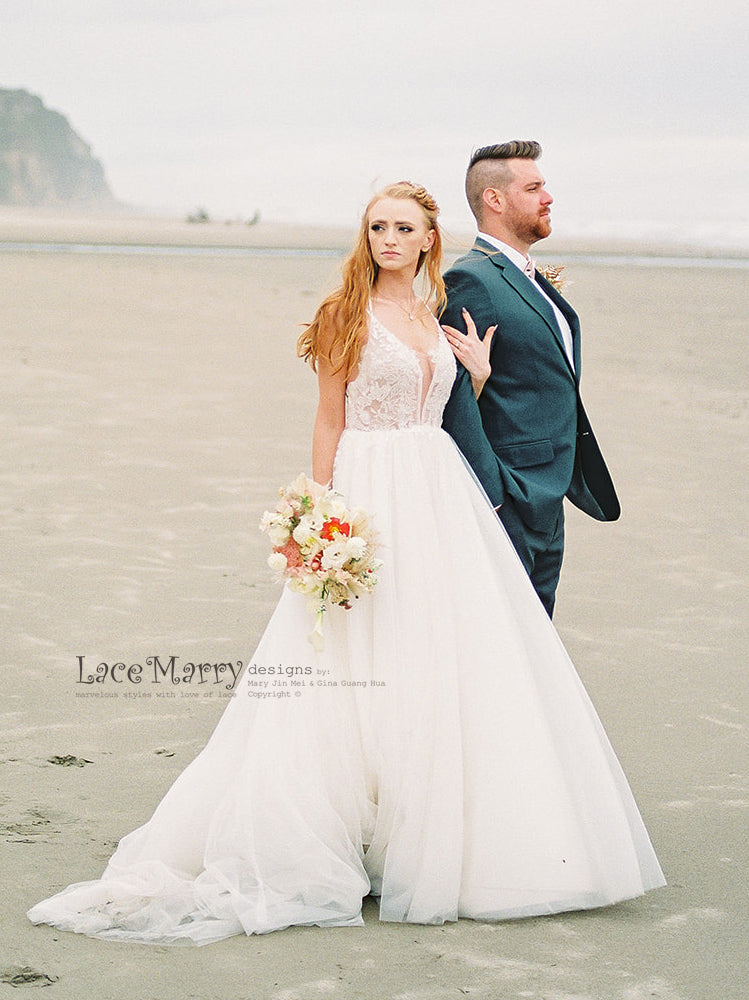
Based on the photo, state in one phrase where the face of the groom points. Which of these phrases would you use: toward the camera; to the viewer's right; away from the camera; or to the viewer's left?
to the viewer's right

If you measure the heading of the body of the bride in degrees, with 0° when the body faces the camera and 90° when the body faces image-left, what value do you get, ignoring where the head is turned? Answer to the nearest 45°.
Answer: approximately 315°

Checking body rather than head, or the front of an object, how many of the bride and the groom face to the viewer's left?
0

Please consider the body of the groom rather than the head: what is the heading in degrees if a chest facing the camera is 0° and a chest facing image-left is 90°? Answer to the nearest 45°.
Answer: approximately 270°
